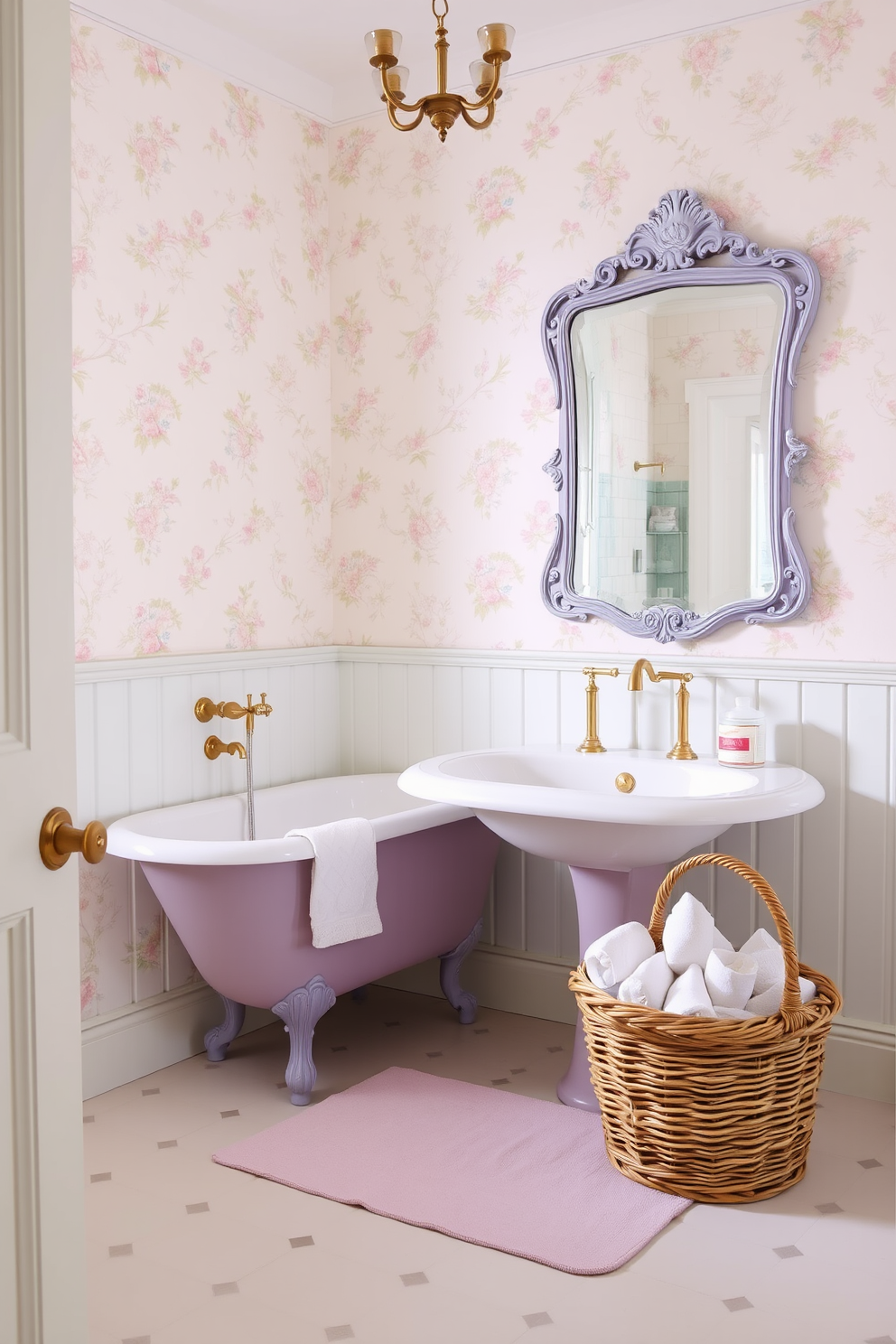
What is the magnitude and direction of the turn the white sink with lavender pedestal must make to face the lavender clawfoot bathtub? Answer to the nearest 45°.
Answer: approximately 45° to its right

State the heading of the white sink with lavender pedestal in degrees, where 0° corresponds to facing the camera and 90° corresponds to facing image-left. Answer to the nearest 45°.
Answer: approximately 45°

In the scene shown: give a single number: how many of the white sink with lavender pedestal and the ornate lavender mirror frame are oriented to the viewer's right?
0
